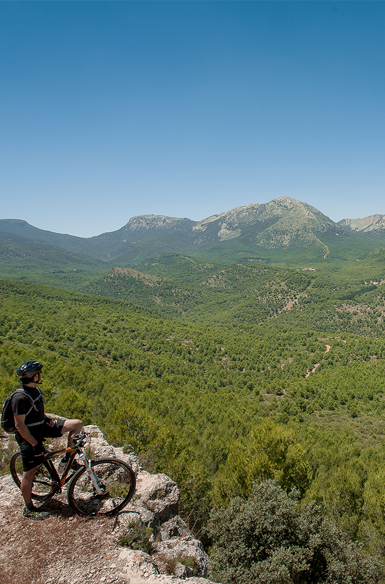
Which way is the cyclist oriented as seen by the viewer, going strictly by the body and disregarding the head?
to the viewer's right

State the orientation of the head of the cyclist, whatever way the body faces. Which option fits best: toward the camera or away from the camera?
away from the camera
